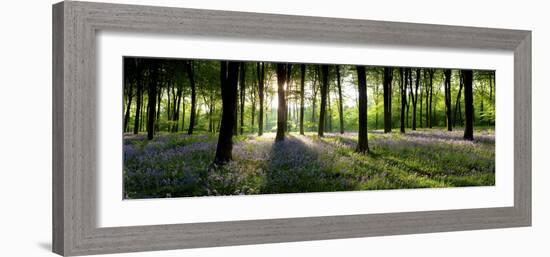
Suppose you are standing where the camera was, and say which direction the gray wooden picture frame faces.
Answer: facing the viewer and to the right of the viewer
